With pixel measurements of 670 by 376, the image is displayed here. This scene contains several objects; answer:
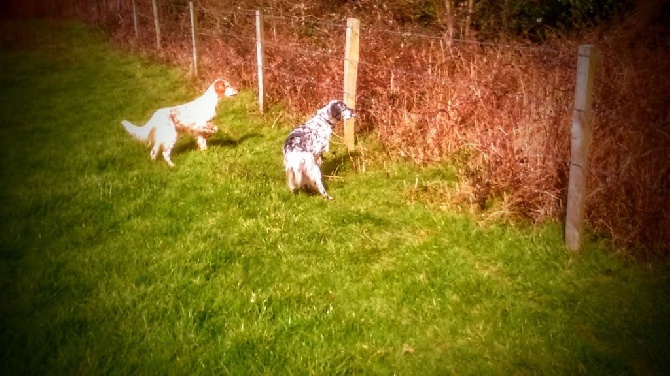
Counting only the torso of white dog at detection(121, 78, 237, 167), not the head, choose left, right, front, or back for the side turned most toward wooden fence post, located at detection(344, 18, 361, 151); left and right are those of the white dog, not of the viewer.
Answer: front

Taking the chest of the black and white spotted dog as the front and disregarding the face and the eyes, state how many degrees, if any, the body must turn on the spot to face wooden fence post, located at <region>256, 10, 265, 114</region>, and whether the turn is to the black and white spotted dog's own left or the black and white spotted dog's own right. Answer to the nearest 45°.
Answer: approximately 45° to the black and white spotted dog's own left

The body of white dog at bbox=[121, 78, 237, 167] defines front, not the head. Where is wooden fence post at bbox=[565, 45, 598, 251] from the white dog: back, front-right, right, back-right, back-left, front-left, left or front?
front-right

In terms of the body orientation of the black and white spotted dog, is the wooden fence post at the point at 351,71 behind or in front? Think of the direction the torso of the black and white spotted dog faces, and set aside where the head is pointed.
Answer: in front

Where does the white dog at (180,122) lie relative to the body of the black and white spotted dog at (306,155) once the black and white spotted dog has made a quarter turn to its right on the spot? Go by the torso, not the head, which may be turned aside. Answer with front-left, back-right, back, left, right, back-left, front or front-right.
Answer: back

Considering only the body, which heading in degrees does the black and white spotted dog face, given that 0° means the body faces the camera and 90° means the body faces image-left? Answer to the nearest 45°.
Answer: approximately 225°

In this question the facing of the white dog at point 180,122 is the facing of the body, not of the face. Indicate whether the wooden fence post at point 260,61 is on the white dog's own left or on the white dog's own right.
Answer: on the white dog's own left

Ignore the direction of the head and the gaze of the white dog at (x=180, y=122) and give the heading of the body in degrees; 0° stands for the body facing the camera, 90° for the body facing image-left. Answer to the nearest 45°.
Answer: approximately 270°
